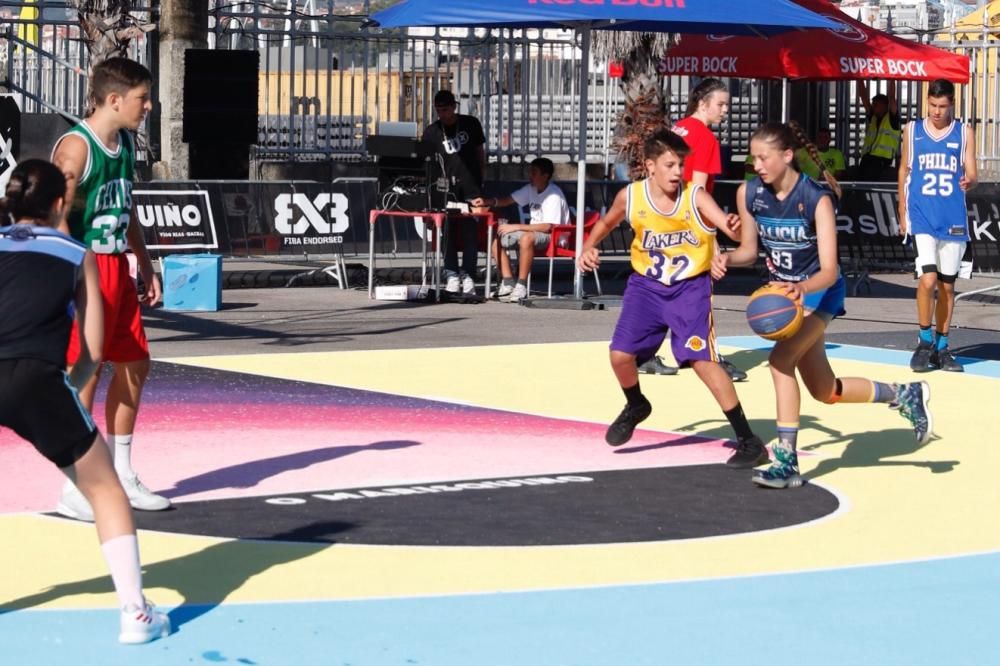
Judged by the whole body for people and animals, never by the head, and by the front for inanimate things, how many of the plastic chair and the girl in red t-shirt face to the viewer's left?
1

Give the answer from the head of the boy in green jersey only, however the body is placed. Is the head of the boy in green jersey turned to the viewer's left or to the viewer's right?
to the viewer's right

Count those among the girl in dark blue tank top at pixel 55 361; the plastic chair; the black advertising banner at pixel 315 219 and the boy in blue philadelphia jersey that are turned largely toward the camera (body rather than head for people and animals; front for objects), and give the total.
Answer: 2

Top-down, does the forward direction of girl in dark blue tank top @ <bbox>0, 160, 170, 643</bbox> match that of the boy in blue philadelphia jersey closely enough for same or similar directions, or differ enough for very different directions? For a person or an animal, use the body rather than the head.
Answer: very different directions

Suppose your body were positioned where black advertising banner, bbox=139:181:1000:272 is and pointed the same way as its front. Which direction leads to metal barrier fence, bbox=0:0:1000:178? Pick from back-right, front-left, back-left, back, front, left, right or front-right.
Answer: back

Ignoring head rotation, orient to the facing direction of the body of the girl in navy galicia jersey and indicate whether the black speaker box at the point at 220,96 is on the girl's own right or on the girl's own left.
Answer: on the girl's own right

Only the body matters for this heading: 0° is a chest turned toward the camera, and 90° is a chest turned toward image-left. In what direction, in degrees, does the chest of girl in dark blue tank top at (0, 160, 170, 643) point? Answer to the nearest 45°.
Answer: approximately 225°
